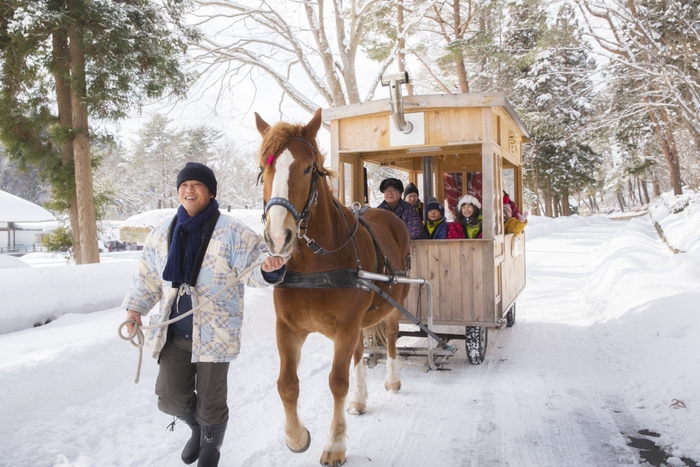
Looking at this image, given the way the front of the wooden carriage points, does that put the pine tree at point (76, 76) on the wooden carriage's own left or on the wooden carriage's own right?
on the wooden carriage's own right

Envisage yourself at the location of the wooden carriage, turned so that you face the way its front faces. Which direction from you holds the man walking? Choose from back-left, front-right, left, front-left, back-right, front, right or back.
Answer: front-right

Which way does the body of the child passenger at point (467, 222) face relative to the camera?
toward the camera

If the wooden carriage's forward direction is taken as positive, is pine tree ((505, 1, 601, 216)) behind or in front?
behind

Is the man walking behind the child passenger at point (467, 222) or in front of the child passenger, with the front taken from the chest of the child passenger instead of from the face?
in front

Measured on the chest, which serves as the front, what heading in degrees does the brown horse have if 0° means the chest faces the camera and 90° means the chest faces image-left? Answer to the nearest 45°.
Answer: approximately 45°

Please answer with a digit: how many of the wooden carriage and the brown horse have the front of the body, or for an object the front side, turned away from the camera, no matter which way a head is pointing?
0

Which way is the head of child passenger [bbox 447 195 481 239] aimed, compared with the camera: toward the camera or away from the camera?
toward the camera

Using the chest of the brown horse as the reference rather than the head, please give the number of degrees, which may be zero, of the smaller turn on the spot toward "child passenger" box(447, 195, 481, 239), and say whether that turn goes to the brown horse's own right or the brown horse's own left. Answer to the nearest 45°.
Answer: approximately 180°

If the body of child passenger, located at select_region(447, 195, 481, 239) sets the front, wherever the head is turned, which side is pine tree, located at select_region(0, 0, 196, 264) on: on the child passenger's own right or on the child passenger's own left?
on the child passenger's own right

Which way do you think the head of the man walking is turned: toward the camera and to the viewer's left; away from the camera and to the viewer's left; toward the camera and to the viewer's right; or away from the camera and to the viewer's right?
toward the camera and to the viewer's left

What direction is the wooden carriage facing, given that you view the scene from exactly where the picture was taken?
facing the viewer

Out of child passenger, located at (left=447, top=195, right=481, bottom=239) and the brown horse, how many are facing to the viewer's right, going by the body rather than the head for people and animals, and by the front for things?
0

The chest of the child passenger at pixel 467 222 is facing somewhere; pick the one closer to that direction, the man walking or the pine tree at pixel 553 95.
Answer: the man walking
